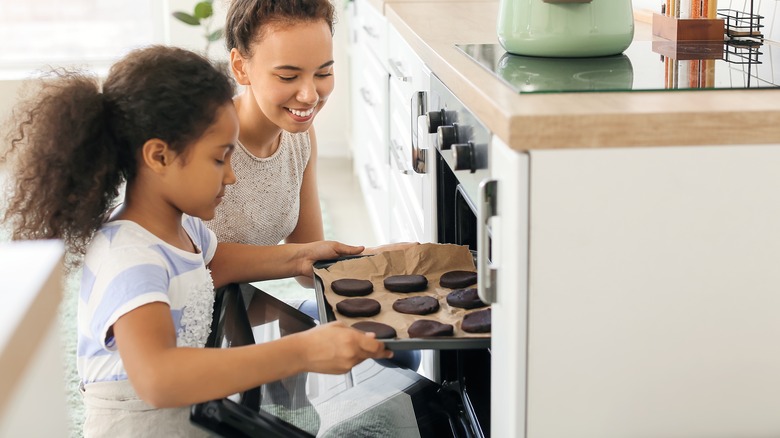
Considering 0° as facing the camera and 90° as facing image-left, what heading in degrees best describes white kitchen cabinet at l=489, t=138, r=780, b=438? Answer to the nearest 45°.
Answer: approximately 90°

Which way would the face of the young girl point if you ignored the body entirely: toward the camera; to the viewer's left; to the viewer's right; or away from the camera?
to the viewer's right

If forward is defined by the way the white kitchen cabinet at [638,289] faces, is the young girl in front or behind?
in front

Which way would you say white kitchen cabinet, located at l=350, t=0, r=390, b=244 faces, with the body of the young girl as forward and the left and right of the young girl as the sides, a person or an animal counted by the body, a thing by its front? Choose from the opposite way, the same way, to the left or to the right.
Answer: the opposite way

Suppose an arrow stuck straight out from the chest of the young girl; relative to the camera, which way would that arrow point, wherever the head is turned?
to the viewer's right

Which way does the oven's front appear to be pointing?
to the viewer's left

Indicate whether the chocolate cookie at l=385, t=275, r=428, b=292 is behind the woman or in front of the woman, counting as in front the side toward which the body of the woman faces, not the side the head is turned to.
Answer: in front

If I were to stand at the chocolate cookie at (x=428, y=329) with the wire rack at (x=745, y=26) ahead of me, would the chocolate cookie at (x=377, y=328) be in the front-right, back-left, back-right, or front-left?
back-left

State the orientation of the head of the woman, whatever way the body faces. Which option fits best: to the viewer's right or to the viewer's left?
to the viewer's right

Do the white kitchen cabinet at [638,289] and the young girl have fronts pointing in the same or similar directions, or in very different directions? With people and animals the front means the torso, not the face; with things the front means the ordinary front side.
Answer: very different directions

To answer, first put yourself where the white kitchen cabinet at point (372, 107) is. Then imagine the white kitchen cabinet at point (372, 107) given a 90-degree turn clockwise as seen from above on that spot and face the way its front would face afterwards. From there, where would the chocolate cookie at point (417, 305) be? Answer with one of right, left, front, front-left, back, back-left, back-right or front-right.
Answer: back

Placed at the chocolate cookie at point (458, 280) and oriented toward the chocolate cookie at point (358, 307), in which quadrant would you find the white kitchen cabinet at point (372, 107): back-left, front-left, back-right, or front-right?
back-right

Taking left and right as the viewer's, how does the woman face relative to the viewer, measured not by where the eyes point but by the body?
facing the viewer and to the right of the viewer

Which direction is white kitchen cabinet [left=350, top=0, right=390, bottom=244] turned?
to the viewer's left
